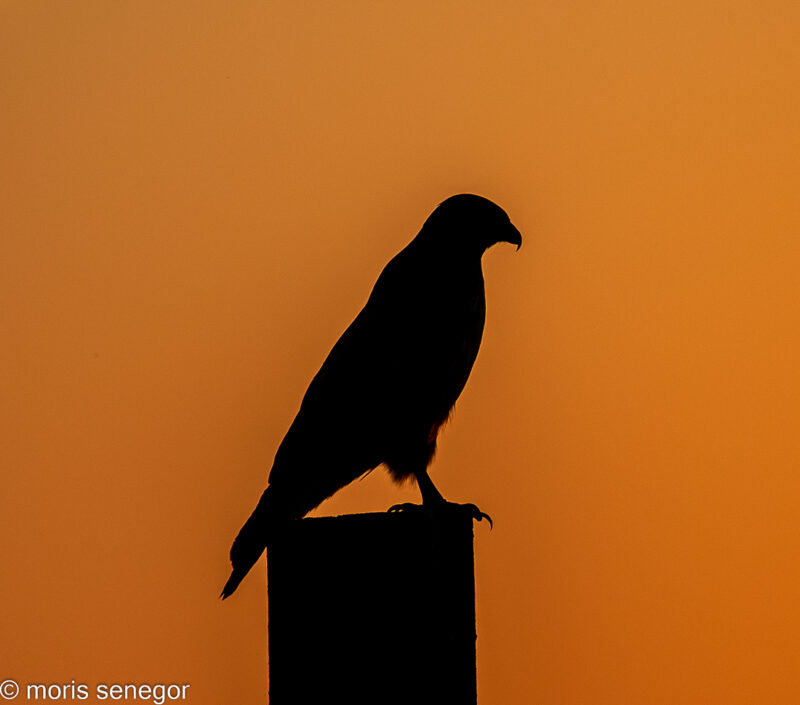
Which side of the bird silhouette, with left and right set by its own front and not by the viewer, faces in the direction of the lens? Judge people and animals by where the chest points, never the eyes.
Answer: right
